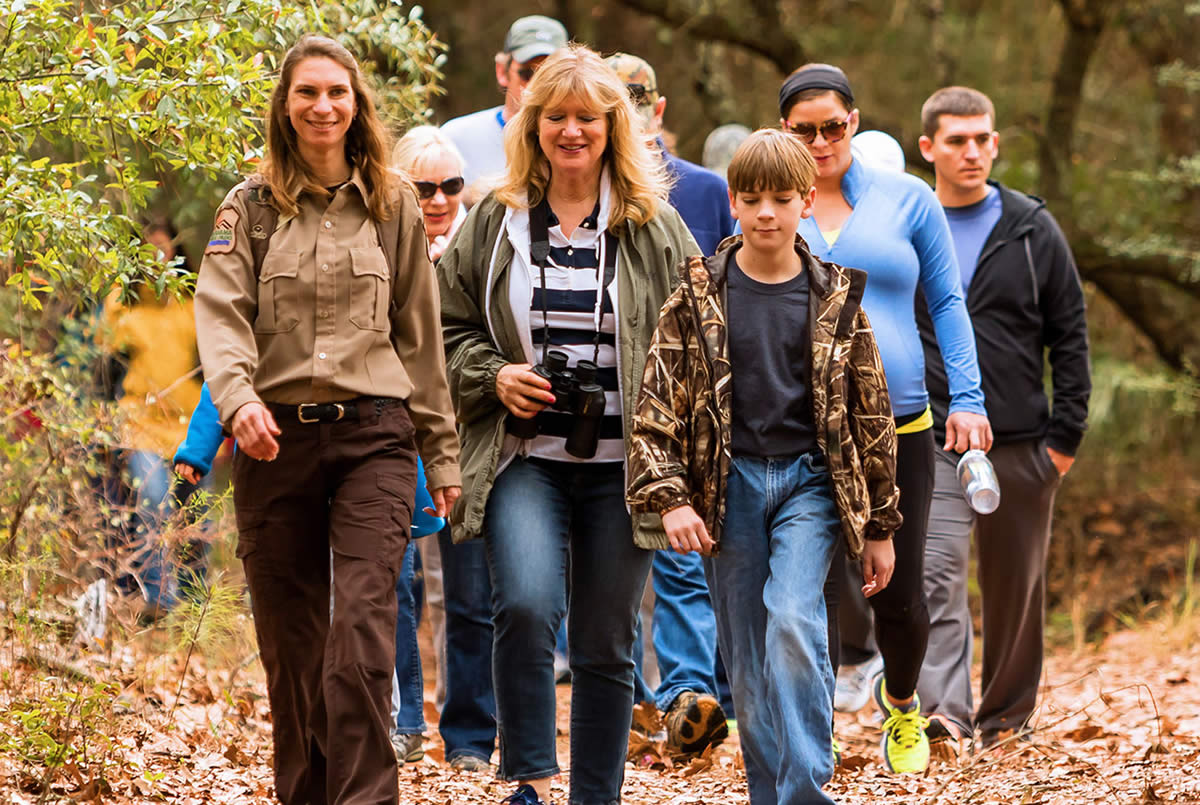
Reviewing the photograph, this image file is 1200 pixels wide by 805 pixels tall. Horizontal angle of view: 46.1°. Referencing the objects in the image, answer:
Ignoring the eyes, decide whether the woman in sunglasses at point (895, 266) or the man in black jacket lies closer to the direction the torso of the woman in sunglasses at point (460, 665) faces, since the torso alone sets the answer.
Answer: the woman in sunglasses

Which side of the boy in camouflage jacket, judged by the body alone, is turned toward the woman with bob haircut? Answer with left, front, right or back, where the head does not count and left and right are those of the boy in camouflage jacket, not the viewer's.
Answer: right

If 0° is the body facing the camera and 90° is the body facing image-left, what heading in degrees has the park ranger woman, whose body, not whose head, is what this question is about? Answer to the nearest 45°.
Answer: approximately 0°

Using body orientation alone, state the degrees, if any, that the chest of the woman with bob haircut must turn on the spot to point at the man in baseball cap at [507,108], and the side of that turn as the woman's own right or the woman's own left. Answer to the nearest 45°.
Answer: approximately 180°

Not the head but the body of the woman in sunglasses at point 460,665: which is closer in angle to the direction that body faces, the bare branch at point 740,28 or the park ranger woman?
the park ranger woman

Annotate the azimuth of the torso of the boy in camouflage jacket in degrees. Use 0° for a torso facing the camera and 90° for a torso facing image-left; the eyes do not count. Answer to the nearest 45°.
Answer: approximately 0°

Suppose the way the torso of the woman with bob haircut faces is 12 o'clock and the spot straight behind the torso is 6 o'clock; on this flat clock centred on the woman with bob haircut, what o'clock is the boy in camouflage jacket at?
The boy in camouflage jacket is roughly at 10 o'clock from the woman with bob haircut.
